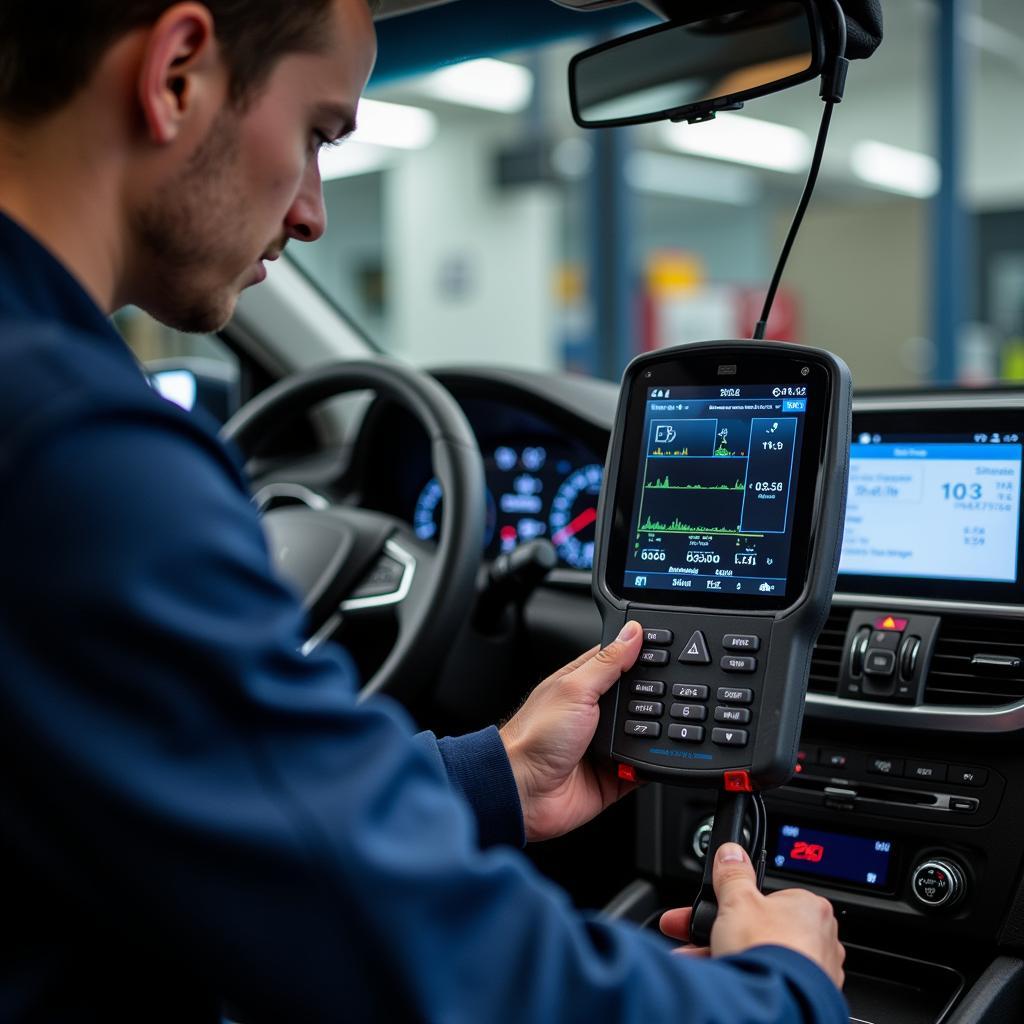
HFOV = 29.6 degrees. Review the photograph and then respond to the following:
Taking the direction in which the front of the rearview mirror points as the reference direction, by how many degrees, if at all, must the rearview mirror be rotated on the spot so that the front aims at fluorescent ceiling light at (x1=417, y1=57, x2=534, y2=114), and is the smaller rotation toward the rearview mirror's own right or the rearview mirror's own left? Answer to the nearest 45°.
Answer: approximately 180°

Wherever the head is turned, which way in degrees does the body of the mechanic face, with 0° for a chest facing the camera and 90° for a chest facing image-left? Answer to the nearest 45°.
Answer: approximately 270°

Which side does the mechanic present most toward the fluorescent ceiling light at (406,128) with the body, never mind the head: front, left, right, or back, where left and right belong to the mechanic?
left

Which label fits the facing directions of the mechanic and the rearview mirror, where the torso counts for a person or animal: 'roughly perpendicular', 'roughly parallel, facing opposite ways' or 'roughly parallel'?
roughly perpendicular

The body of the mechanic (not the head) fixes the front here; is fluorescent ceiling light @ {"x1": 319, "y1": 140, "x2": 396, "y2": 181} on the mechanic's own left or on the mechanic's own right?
on the mechanic's own left

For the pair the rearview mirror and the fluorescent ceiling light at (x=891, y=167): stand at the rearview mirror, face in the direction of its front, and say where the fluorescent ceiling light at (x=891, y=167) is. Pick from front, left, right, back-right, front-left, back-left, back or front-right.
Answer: back

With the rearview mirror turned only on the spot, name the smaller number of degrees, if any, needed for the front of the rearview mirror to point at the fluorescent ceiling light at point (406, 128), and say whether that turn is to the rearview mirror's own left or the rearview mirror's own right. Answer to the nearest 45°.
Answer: approximately 180°

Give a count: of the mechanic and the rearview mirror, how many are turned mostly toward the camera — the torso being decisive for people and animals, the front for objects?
1

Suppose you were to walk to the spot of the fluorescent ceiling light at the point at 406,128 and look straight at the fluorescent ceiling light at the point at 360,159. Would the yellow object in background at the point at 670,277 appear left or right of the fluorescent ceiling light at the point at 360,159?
right

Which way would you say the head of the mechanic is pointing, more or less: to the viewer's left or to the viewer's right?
to the viewer's right

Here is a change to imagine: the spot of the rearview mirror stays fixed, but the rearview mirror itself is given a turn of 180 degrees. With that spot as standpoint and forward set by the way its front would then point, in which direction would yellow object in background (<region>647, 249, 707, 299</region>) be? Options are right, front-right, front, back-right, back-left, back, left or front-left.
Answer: front

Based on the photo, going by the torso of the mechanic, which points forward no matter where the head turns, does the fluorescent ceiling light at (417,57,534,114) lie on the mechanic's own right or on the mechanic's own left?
on the mechanic's own left

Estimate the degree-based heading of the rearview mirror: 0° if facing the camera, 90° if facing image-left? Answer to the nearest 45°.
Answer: approximately 0°
